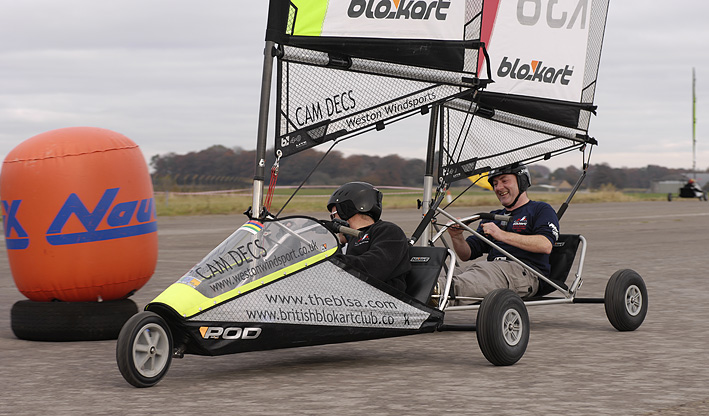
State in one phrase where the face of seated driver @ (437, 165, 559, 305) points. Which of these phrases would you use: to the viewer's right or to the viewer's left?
to the viewer's left

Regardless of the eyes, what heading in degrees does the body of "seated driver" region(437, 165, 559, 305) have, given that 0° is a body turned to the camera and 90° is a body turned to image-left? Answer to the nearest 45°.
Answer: approximately 45°

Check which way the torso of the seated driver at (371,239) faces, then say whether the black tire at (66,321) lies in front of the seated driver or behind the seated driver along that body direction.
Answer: in front

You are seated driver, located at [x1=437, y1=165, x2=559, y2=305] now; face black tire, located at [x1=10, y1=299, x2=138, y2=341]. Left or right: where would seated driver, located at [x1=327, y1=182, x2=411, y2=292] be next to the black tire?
left

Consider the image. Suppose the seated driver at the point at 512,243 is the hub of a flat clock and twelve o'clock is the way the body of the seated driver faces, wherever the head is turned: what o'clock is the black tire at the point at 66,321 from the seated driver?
The black tire is roughly at 1 o'clock from the seated driver.

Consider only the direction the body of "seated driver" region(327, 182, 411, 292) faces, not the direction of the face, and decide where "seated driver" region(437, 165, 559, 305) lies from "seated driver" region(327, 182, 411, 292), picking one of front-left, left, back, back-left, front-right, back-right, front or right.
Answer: back-right

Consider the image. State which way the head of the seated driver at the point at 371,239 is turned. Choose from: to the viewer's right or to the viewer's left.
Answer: to the viewer's left

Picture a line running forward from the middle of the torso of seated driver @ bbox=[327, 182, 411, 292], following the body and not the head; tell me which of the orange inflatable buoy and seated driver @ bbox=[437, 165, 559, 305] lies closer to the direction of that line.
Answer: the orange inflatable buoy

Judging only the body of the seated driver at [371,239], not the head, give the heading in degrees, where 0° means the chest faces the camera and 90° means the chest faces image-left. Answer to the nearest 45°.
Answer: approximately 90°

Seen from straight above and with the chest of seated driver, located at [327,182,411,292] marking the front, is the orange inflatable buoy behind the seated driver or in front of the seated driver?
in front

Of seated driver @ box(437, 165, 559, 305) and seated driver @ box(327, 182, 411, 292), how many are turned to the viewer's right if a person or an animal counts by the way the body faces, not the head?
0
